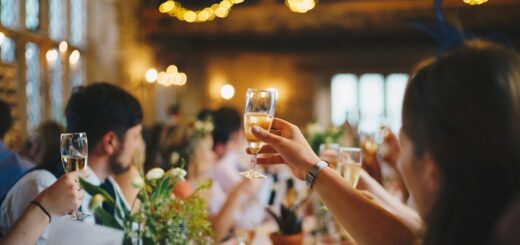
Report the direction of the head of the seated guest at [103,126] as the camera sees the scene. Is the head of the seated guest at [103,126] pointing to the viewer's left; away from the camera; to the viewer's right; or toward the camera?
to the viewer's right

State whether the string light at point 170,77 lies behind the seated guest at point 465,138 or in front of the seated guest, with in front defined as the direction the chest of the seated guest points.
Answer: in front

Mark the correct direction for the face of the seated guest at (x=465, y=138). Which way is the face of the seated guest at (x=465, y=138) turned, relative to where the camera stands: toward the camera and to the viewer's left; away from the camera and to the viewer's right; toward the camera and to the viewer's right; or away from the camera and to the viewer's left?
away from the camera and to the viewer's left

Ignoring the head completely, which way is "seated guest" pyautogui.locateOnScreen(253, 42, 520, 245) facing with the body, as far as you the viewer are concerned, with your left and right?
facing away from the viewer and to the left of the viewer

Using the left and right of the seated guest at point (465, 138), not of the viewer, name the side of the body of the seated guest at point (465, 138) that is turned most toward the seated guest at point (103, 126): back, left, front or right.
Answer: front

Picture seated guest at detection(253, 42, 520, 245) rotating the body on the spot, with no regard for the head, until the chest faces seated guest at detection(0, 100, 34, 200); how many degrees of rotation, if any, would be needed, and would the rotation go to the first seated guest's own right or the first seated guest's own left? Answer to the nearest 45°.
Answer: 0° — they already face them

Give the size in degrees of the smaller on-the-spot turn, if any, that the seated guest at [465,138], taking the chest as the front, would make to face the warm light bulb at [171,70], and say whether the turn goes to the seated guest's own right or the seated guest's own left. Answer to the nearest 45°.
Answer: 0° — they already face it
